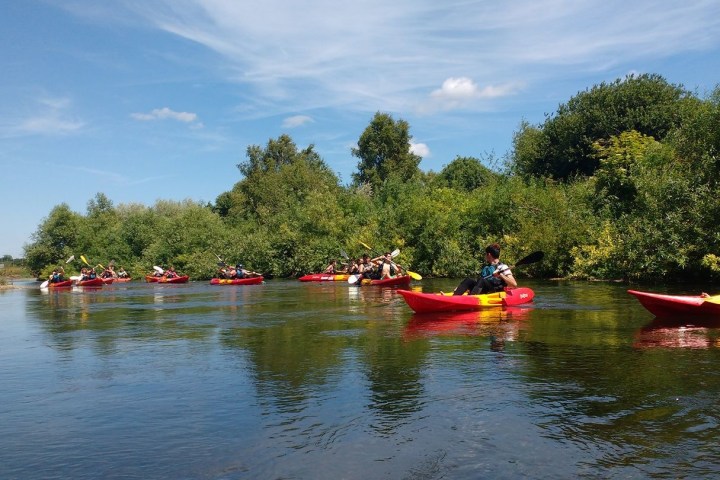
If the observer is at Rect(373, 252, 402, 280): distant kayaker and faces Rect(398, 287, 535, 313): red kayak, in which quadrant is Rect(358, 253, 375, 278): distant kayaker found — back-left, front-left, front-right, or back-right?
back-right

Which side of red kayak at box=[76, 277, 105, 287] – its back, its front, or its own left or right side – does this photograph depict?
left

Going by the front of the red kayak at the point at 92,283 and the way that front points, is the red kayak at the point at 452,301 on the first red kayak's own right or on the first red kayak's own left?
on the first red kayak's own left

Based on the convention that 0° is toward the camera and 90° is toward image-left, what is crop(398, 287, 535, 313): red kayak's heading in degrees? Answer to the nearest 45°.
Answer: approximately 90°

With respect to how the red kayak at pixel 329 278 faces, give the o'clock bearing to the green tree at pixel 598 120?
The green tree is roughly at 5 o'clock from the red kayak.

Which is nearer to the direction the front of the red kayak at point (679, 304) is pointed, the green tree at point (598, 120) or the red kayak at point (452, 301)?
the red kayak

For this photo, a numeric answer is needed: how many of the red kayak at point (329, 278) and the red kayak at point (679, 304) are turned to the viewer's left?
2

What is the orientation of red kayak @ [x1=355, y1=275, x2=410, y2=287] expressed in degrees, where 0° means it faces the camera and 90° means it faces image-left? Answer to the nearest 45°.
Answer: approximately 315°

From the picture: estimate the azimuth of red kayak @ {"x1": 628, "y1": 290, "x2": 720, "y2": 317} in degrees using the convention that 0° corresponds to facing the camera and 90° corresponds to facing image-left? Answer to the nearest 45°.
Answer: approximately 90°

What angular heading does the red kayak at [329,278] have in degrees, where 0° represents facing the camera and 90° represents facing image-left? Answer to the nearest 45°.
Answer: approximately 90°

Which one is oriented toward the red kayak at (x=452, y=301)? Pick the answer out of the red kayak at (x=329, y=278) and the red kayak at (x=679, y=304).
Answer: the red kayak at (x=679, y=304)
